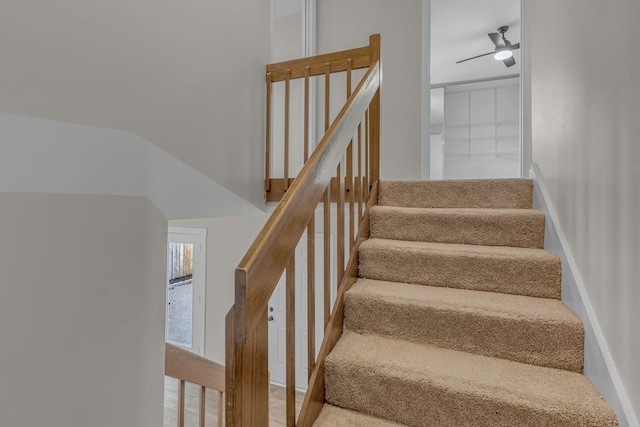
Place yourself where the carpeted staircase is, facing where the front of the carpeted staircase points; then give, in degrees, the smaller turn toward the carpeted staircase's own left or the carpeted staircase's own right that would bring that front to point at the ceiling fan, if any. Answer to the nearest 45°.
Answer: approximately 180°

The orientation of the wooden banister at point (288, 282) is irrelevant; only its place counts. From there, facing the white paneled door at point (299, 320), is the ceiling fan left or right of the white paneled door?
right

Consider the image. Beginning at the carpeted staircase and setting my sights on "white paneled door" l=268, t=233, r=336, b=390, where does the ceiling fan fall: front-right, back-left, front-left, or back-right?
front-right

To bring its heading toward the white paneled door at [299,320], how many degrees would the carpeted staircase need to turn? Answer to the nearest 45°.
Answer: approximately 135° to its right

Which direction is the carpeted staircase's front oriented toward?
toward the camera

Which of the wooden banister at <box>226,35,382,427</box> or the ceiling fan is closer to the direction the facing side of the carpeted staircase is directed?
the wooden banister
